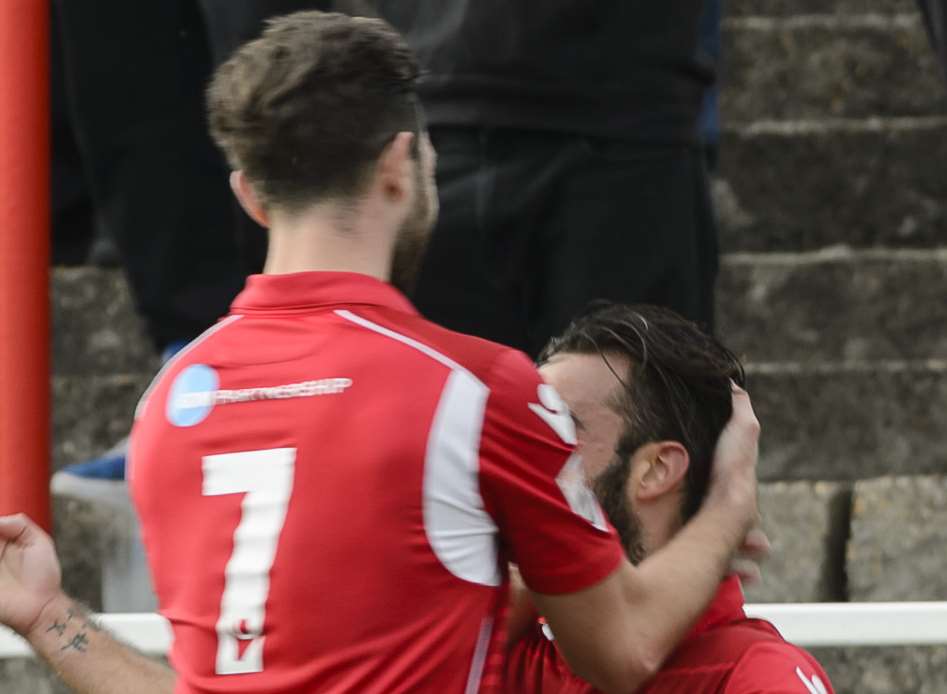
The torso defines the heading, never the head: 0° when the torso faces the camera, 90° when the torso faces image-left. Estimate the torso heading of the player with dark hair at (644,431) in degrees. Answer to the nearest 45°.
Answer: approximately 45°

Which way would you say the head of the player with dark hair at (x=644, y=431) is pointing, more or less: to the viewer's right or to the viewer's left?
to the viewer's left

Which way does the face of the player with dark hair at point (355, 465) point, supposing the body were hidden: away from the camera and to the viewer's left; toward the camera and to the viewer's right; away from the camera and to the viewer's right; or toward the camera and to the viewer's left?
away from the camera and to the viewer's right

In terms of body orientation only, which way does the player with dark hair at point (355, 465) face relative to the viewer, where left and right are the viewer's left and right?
facing away from the viewer and to the right of the viewer

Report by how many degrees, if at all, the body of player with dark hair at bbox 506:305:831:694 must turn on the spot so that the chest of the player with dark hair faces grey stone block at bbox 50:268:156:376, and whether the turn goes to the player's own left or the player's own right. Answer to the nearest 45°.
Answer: approximately 90° to the player's own right

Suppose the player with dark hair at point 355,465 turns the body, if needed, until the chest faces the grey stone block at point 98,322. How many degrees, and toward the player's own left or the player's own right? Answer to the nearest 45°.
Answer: approximately 45° to the player's own left

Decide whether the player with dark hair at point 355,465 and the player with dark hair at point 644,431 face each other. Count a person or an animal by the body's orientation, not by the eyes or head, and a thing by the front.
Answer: yes

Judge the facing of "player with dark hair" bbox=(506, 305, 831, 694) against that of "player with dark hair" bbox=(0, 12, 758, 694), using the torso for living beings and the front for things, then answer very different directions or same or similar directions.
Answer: very different directions

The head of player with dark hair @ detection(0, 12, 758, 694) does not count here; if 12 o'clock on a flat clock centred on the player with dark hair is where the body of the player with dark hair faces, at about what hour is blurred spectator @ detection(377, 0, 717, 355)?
The blurred spectator is roughly at 11 o'clock from the player with dark hair.

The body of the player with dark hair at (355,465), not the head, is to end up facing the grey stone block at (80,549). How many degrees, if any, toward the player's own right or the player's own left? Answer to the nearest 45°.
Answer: approximately 45° to the player's own left

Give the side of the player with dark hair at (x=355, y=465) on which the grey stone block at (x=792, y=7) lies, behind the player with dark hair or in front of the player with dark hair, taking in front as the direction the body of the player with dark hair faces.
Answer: in front

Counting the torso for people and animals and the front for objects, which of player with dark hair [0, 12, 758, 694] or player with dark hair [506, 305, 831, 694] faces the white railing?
player with dark hair [0, 12, 758, 694]

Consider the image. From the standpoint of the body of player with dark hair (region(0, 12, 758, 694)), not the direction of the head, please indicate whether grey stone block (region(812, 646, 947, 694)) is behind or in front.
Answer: in front
